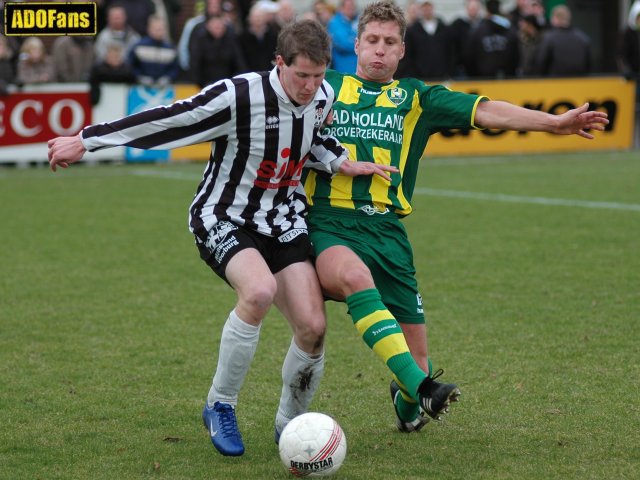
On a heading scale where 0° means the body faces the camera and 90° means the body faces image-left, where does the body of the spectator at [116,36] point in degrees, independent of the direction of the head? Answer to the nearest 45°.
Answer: approximately 0°

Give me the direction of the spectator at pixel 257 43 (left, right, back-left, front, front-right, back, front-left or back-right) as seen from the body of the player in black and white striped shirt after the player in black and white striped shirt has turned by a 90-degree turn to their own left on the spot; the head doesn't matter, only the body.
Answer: front-left

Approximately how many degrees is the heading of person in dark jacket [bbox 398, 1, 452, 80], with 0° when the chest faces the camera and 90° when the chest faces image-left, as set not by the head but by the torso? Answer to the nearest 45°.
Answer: approximately 0°

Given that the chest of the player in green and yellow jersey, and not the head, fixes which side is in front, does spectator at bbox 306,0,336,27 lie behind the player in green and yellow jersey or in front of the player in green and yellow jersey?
behind

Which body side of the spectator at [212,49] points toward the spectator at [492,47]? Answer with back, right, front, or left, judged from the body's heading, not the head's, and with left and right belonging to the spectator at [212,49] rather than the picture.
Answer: left

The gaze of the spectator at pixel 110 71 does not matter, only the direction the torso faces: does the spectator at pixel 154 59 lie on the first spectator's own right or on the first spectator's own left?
on the first spectator's own left

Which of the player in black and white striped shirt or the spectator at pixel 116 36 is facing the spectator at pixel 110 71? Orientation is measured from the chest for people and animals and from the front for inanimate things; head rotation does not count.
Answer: the spectator at pixel 116 36

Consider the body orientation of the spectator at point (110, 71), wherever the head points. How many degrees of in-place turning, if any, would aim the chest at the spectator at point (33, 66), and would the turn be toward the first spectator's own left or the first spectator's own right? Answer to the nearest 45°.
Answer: approximately 90° to the first spectator's own right
